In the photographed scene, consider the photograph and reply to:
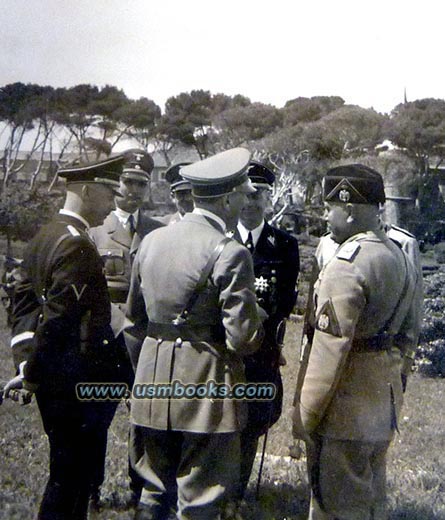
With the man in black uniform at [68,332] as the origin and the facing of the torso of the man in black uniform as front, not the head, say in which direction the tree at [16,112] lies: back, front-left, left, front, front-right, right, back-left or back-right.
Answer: left

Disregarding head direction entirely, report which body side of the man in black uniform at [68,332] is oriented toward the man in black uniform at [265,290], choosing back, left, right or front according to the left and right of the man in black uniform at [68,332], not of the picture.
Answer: front

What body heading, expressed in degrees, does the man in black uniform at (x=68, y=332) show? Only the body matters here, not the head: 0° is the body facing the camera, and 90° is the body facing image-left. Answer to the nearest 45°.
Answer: approximately 270°

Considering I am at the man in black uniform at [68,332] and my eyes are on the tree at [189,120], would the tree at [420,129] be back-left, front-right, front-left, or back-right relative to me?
front-right

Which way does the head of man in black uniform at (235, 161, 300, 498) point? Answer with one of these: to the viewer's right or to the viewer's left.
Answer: to the viewer's left

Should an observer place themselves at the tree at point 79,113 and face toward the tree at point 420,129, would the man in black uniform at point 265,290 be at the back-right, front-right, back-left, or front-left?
front-right

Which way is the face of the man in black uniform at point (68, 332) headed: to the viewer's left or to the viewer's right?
to the viewer's right

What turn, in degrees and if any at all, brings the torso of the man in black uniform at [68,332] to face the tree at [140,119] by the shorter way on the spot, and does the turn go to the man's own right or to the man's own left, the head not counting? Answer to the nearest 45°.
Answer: approximately 45° to the man's own left

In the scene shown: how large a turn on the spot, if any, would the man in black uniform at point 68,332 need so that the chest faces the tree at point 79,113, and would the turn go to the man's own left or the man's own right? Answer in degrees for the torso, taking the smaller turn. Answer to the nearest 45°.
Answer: approximately 90° to the man's own left

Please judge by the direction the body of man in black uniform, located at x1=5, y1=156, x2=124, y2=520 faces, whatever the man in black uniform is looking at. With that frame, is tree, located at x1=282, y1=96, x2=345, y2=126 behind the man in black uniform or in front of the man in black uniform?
in front

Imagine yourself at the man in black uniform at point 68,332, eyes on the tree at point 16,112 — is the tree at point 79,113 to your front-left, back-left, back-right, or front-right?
front-right
